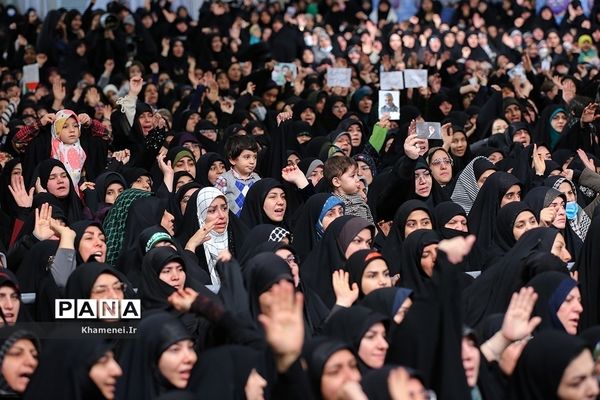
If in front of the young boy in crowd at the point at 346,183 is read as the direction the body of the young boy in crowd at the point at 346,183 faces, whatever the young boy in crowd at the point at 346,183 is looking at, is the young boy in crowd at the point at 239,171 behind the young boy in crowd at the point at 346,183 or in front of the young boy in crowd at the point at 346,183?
behind

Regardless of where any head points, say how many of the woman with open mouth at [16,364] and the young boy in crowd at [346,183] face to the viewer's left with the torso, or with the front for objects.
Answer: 0

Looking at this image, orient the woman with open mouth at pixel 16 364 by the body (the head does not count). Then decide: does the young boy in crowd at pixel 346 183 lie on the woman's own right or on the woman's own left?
on the woman's own left

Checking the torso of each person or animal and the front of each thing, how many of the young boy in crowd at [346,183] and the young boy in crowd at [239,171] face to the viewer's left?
0

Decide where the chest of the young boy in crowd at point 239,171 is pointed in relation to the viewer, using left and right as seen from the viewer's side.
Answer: facing the viewer and to the right of the viewer

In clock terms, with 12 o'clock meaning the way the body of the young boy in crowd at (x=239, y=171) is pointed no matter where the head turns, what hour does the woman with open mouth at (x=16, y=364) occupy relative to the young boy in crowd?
The woman with open mouth is roughly at 2 o'clock from the young boy in crowd.
